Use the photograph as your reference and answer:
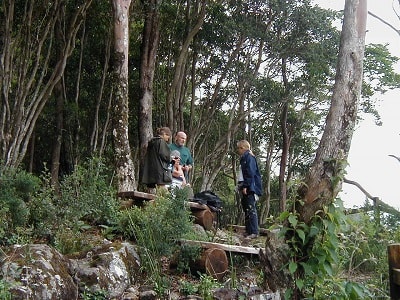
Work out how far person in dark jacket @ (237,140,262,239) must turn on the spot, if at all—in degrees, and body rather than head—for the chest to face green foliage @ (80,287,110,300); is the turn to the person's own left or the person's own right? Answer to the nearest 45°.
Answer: approximately 90° to the person's own left

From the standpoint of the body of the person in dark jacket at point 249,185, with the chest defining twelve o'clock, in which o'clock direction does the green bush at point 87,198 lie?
The green bush is roughly at 11 o'clock from the person in dark jacket.

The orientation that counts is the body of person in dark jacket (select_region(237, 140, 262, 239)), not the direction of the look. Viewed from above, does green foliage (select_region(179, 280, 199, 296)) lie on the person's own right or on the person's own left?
on the person's own left

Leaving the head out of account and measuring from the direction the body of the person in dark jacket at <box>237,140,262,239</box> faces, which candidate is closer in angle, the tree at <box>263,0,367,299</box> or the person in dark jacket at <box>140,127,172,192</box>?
the person in dark jacket

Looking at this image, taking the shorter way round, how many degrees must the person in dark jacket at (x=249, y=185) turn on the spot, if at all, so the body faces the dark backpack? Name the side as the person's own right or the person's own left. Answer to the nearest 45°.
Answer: approximately 45° to the person's own right

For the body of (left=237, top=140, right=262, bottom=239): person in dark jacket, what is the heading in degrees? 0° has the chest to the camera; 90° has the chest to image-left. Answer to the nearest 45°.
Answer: approximately 90°

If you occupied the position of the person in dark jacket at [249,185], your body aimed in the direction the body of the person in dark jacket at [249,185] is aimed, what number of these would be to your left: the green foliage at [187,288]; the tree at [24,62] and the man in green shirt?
1

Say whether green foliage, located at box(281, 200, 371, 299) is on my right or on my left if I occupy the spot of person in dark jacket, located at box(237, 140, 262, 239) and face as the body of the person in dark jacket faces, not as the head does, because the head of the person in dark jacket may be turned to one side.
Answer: on my left

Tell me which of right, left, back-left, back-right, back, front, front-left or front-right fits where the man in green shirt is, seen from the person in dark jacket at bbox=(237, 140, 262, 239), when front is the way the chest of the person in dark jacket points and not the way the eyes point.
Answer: front-right

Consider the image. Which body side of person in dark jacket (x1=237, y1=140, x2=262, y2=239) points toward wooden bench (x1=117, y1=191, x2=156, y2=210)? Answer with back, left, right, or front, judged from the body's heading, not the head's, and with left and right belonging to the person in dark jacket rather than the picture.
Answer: front

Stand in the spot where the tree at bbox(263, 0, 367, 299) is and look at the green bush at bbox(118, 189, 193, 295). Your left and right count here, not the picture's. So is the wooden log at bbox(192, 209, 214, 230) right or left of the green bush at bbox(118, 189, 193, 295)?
right

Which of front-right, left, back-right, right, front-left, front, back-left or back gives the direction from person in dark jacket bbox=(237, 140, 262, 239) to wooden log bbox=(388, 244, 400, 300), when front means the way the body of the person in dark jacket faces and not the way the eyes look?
left

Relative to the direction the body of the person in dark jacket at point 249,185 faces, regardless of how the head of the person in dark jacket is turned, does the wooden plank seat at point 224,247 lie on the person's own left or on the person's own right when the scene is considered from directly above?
on the person's own left

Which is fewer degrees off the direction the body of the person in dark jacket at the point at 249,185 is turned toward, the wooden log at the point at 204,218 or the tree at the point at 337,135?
the wooden log
